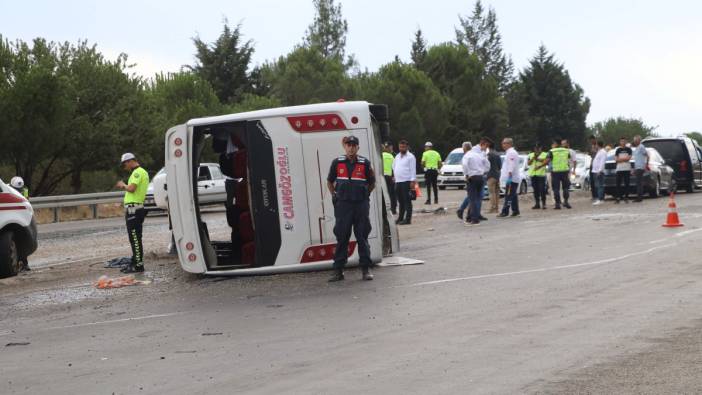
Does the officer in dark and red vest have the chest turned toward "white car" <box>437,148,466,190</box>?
no

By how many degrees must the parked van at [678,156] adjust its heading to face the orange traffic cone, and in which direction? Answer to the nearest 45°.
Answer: approximately 135° to its right

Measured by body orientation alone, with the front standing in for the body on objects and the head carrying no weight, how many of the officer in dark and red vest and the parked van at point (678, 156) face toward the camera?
1

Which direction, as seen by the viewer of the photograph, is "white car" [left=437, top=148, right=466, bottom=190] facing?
facing the viewer and to the left of the viewer

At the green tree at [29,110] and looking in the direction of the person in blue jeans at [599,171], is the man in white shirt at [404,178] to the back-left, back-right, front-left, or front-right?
front-right

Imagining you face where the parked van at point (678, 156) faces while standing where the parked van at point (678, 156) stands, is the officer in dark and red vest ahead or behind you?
behind

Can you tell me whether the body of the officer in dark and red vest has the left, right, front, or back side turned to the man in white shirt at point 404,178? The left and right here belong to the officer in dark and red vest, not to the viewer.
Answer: back

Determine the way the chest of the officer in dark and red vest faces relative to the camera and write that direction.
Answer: toward the camera

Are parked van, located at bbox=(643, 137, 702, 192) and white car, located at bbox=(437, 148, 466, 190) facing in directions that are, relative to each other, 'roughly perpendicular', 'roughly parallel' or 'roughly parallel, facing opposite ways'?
roughly parallel, facing opposite ways

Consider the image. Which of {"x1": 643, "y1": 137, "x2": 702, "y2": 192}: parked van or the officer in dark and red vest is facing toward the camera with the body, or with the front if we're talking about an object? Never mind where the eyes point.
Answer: the officer in dark and red vest

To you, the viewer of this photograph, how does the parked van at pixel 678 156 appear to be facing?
facing away from the viewer and to the right of the viewer

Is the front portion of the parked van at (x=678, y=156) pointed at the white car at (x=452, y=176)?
no
